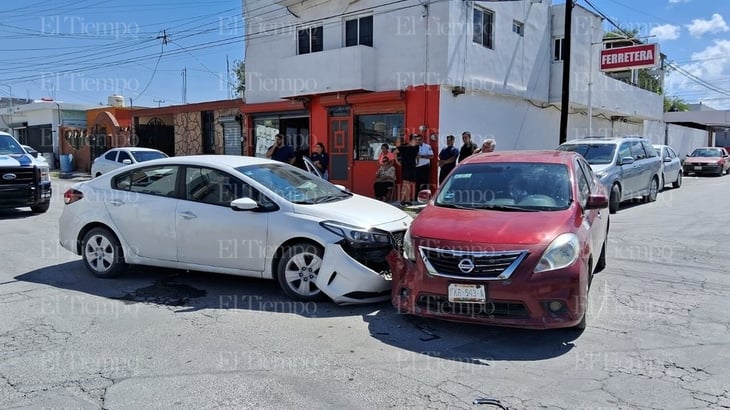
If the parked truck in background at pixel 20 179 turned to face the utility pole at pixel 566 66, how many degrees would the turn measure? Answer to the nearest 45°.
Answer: approximately 45° to its left

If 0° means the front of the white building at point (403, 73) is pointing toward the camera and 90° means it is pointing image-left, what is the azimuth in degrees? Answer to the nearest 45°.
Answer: approximately 45°

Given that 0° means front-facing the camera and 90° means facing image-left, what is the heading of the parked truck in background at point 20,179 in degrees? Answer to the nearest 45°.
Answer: approximately 315°

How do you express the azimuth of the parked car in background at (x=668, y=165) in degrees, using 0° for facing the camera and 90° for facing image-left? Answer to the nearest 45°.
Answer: approximately 45°

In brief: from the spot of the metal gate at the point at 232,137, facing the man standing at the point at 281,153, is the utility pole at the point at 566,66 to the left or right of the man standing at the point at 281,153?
left

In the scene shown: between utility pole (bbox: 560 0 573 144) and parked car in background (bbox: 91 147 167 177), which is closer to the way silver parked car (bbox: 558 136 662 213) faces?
the parked car in background

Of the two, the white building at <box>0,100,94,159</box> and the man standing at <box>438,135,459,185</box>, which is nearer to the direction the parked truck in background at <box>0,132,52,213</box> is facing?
the man standing

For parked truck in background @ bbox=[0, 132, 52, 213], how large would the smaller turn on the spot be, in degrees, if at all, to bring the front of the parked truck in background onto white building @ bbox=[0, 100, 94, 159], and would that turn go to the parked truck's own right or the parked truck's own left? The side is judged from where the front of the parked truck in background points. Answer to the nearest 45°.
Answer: approximately 135° to the parked truck's own left

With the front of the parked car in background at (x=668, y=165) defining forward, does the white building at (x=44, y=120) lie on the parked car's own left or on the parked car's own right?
on the parked car's own right
